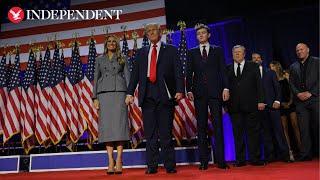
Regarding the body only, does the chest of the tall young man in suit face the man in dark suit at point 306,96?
no

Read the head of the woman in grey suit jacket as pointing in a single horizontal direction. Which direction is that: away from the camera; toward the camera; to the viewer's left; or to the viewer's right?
toward the camera

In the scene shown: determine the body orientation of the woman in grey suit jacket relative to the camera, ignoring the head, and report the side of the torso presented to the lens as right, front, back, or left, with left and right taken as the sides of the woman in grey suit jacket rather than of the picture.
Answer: front

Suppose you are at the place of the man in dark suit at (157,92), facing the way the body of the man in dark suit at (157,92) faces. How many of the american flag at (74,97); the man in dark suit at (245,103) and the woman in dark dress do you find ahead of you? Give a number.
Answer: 0

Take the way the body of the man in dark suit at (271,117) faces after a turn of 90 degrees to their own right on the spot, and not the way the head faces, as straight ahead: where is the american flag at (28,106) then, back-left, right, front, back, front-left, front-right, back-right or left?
front-left

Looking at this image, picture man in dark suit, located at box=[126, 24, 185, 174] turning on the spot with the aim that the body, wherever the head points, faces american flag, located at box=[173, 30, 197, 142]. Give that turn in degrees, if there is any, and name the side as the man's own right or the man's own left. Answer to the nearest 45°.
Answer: approximately 180°

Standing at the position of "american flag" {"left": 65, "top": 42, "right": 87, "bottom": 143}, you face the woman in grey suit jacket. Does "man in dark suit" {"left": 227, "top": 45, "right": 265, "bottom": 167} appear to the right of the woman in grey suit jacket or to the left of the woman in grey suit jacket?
left

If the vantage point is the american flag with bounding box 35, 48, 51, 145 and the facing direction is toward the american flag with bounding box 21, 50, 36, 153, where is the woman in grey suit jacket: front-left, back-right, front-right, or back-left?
back-left

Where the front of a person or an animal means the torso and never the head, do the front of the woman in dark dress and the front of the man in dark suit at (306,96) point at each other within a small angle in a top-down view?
no

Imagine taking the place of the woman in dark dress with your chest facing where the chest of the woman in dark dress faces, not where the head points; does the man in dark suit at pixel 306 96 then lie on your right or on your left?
on your left

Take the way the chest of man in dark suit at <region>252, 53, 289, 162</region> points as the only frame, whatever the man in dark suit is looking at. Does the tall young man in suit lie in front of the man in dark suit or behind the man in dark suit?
in front

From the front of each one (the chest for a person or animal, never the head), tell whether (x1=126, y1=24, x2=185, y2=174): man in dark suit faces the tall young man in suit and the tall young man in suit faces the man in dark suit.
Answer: no

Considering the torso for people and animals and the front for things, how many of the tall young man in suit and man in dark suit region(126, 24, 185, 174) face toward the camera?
2

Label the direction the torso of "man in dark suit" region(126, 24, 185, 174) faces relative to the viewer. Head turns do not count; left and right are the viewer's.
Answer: facing the viewer

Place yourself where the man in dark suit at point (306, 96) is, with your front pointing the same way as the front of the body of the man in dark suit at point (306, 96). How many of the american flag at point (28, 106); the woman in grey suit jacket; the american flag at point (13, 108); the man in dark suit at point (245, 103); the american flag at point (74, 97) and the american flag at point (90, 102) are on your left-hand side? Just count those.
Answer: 0

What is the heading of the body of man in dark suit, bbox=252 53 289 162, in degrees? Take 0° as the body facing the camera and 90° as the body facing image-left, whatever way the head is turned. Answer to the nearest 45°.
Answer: approximately 45°

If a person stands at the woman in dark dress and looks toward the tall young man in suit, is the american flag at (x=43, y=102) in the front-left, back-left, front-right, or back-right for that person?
front-right
